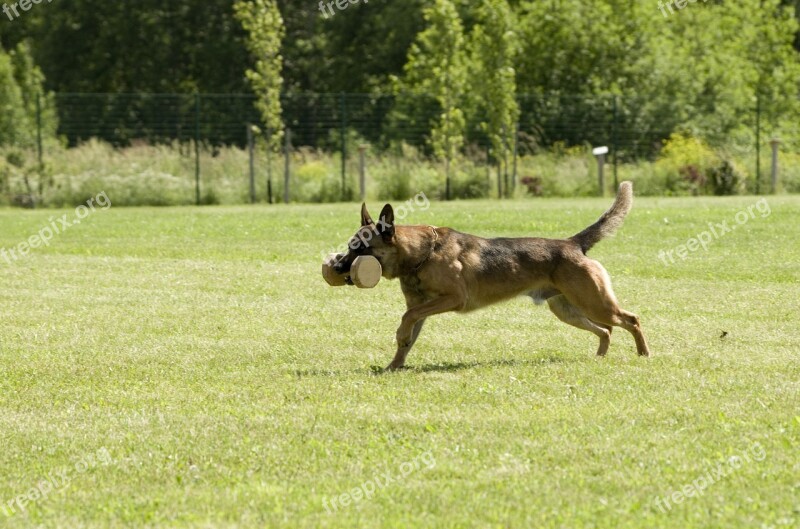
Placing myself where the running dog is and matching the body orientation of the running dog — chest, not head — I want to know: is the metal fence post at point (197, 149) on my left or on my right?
on my right

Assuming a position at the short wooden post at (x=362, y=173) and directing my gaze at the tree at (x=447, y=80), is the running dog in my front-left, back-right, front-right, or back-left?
back-right

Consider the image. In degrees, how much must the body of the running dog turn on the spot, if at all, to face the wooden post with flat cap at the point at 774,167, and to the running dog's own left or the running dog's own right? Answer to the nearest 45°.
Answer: approximately 90° to the running dog's own right

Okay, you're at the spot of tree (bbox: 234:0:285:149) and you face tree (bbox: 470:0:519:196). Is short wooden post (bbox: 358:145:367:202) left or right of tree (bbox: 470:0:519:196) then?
right

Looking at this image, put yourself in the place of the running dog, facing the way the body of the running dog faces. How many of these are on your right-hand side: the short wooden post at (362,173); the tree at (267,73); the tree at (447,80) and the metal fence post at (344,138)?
4

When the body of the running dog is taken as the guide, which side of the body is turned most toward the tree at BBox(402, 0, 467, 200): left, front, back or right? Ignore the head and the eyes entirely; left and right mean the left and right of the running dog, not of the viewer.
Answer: right

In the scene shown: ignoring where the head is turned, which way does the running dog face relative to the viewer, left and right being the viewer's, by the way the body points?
facing to the left of the viewer

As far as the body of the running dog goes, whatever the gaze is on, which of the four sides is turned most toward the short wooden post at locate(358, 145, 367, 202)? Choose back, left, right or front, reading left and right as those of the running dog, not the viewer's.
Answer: right

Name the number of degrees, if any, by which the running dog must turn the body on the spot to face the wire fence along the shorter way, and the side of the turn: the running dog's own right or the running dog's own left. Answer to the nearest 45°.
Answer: approximately 90° to the running dog's own right
